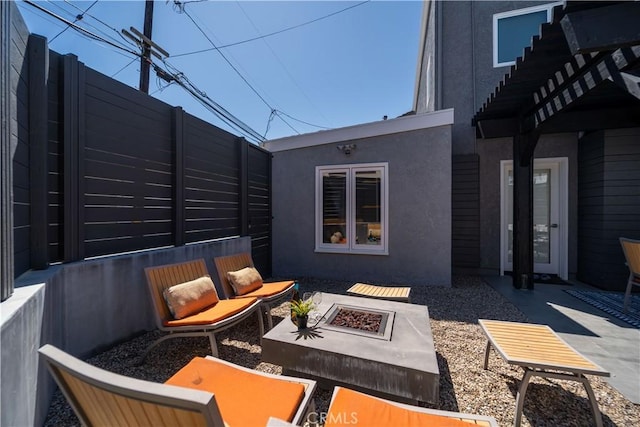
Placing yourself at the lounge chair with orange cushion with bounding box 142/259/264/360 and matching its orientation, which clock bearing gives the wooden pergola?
The wooden pergola is roughly at 11 o'clock from the lounge chair with orange cushion.

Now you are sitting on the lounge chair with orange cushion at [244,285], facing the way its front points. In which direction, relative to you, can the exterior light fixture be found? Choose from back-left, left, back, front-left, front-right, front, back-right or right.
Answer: left

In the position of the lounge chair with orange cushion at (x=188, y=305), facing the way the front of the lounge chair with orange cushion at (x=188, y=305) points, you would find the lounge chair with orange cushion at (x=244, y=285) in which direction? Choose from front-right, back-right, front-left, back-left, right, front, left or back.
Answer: left

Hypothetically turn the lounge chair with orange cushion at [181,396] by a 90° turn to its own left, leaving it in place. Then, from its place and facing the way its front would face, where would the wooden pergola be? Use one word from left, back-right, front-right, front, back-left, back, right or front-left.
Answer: back-right

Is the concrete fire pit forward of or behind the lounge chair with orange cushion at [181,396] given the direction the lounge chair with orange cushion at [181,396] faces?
forward

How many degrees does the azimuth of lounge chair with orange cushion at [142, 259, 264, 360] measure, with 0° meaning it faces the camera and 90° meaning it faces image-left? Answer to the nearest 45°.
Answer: approximately 315°

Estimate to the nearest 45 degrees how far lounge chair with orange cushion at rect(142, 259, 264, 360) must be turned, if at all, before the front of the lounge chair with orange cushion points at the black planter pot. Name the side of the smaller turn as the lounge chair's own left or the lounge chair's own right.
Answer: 0° — it already faces it

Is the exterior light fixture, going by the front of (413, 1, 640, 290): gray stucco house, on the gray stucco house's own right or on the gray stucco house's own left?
on the gray stucco house's own right

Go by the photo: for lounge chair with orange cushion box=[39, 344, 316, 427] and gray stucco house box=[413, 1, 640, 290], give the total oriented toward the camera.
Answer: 1

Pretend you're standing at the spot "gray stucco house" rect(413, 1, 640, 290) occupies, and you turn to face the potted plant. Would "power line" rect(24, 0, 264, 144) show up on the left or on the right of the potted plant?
right

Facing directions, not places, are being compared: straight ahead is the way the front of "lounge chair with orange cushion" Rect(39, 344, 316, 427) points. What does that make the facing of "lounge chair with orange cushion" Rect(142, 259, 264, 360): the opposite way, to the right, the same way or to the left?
to the right

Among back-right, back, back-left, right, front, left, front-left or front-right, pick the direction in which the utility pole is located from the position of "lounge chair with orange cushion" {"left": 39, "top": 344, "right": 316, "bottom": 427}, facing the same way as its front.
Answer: front-left

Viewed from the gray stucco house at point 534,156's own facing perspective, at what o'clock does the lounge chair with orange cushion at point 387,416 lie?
The lounge chair with orange cushion is roughly at 12 o'clock from the gray stucco house.

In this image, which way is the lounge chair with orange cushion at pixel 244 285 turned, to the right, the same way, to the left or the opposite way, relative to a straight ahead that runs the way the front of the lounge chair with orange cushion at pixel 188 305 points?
the same way

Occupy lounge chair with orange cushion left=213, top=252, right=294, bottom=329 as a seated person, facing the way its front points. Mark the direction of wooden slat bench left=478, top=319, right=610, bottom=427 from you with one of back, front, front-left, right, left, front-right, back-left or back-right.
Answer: front

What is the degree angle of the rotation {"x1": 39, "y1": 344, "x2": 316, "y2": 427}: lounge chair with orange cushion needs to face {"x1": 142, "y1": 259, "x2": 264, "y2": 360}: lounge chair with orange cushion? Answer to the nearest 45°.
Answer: approximately 45° to its left

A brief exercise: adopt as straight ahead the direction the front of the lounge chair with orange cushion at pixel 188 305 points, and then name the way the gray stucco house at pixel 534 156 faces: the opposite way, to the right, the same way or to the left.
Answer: to the right

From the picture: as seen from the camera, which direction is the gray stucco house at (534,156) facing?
toward the camera

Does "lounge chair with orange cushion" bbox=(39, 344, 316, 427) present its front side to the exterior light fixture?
yes

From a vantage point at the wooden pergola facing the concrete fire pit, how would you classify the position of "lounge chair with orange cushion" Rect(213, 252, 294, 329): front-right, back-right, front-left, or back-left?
front-right

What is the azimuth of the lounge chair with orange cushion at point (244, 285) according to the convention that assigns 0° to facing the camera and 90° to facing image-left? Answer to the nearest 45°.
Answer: approximately 315°
